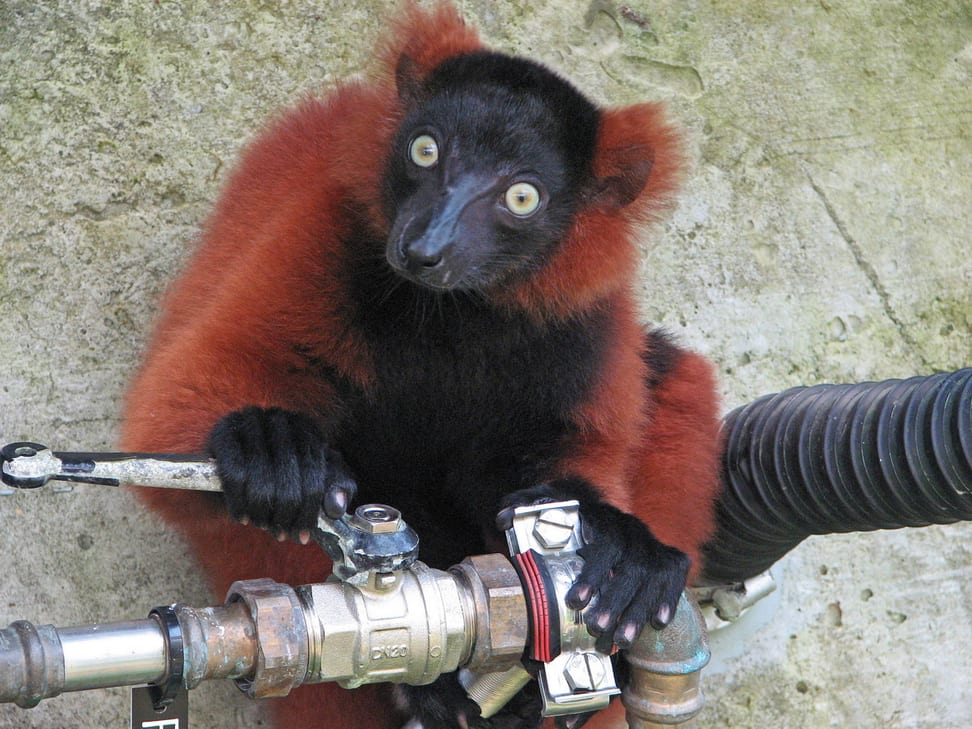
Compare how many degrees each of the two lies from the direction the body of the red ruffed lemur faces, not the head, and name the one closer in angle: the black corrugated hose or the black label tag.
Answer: the black label tag

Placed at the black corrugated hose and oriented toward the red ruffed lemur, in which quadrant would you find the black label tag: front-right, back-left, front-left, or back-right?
front-left

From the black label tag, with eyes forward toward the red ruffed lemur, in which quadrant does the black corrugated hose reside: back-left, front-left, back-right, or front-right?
front-right

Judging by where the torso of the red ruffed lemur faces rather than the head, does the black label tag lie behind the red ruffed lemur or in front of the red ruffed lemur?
in front

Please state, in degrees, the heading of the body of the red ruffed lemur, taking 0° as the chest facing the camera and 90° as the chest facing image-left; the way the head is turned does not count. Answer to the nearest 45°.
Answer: approximately 0°

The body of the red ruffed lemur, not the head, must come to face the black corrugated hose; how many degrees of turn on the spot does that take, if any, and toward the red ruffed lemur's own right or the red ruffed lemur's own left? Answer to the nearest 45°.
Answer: approximately 90° to the red ruffed lemur's own left

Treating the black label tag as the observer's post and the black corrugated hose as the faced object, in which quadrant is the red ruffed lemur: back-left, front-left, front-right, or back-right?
front-left

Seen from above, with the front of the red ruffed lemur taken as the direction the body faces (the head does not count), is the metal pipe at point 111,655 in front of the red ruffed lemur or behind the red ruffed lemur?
in front

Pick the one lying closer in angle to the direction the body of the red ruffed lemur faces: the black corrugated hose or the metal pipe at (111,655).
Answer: the metal pipe
